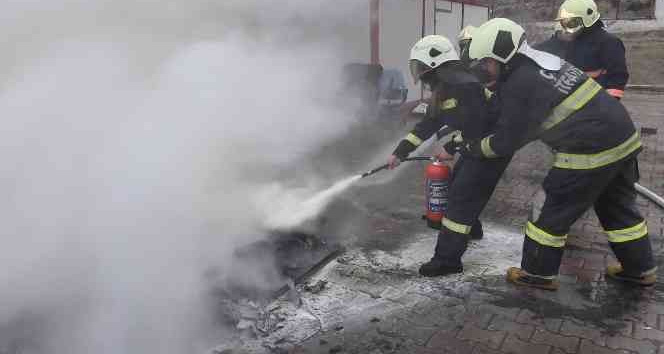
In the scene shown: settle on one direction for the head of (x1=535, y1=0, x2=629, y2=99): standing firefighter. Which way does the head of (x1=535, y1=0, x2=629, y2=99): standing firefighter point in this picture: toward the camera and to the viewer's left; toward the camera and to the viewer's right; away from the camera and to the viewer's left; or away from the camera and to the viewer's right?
toward the camera and to the viewer's left

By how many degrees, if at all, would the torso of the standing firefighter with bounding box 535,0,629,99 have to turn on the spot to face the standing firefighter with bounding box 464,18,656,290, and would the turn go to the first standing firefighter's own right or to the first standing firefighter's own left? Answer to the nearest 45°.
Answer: approximately 45° to the first standing firefighter's own left

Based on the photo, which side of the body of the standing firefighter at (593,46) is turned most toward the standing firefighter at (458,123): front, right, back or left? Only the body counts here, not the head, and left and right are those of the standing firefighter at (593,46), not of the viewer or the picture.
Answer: front

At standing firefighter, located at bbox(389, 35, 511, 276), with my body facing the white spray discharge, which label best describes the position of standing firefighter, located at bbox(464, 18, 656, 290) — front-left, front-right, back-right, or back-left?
back-left

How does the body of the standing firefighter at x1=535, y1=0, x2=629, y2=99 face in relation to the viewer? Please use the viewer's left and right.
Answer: facing the viewer and to the left of the viewer

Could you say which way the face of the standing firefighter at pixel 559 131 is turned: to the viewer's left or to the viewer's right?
to the viewer's left

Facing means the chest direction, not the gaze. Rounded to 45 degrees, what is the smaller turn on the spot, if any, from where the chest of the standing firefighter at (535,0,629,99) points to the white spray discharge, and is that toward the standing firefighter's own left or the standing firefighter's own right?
0° — they already face it

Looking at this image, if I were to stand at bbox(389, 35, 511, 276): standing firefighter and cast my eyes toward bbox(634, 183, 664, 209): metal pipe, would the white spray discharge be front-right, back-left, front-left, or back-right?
back-left

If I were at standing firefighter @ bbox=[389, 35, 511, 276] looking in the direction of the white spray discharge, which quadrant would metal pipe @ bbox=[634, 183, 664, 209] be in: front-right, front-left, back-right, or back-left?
back-right
